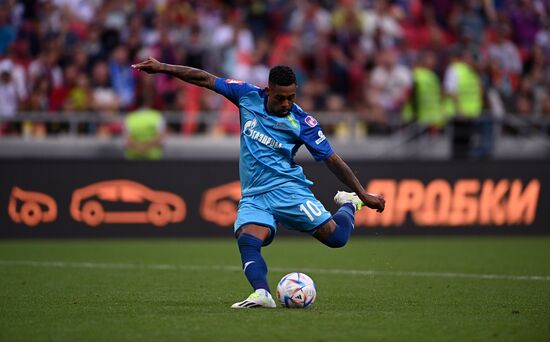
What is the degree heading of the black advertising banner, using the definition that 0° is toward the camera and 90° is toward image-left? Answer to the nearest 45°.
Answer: approximately 0°

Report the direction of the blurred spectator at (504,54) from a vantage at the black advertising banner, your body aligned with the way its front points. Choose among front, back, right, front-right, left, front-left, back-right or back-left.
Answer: back-left

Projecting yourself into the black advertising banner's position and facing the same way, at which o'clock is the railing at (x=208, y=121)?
The railing is roughly at 6 o'clock from the black advertising banner.

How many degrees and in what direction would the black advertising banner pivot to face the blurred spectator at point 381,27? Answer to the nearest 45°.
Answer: approximately 135° to its left

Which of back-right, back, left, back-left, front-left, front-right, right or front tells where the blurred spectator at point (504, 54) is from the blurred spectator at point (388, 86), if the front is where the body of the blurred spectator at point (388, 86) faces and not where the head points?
back-left

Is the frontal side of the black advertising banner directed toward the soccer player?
yes

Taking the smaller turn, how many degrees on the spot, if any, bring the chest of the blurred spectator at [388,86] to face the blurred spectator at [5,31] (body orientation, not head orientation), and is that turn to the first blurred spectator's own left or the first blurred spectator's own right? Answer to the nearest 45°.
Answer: approximately 90° to the first blurred spectator's own right

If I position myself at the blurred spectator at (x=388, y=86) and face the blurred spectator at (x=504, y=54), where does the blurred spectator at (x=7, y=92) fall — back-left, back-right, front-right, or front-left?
back-left

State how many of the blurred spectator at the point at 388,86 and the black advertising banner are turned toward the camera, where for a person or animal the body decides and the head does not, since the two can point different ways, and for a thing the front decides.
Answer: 2

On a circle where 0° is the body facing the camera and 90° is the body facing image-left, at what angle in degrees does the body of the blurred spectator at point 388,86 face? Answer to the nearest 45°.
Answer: approximately 0°
